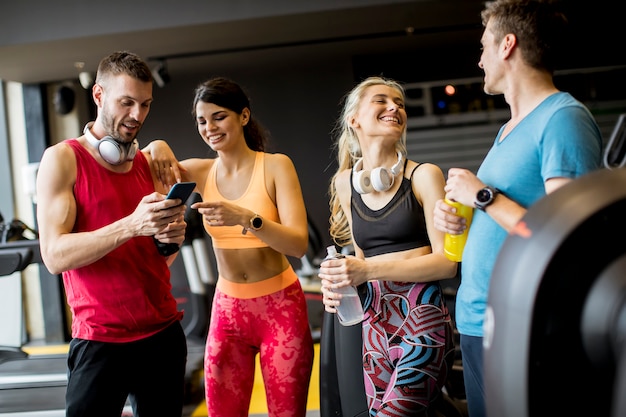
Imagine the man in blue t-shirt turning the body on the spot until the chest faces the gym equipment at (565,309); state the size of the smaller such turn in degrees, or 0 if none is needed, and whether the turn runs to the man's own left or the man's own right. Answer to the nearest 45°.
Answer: approximately 45° to the man's own left

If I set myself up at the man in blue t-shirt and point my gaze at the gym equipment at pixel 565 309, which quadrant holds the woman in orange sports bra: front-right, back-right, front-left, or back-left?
back-right

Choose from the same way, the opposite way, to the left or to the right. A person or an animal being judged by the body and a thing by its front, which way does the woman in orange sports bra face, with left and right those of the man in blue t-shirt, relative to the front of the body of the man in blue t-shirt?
to the left

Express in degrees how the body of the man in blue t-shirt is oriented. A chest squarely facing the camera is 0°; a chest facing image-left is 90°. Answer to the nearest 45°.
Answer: approximately 45°

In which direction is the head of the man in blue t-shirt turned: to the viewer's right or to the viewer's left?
to the viewer's left

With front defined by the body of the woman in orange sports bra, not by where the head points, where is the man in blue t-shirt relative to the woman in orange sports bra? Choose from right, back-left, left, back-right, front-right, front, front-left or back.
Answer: front-left

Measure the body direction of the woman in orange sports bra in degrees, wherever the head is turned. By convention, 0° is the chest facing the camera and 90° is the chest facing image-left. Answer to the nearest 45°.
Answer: approximately 0°

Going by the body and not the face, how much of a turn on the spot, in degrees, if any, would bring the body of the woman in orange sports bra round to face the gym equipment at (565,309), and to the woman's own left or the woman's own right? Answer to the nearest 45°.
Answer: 0° — they already face it
